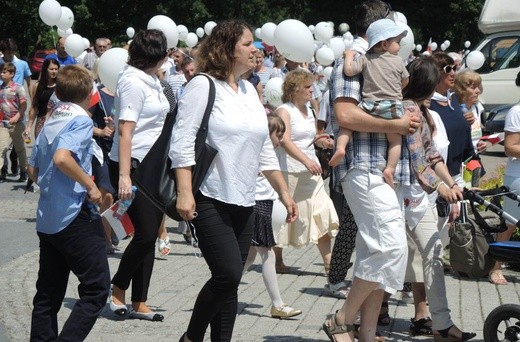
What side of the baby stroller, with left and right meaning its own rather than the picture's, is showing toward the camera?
right

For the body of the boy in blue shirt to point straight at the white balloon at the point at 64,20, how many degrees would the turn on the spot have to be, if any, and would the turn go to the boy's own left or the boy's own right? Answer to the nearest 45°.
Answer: approximately 45° to the boy's own left

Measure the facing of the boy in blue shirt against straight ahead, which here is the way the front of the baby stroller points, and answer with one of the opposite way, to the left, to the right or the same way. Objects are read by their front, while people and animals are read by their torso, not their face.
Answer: to the left

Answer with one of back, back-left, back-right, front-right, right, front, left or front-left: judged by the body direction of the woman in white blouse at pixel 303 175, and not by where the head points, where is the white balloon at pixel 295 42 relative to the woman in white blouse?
back-left
